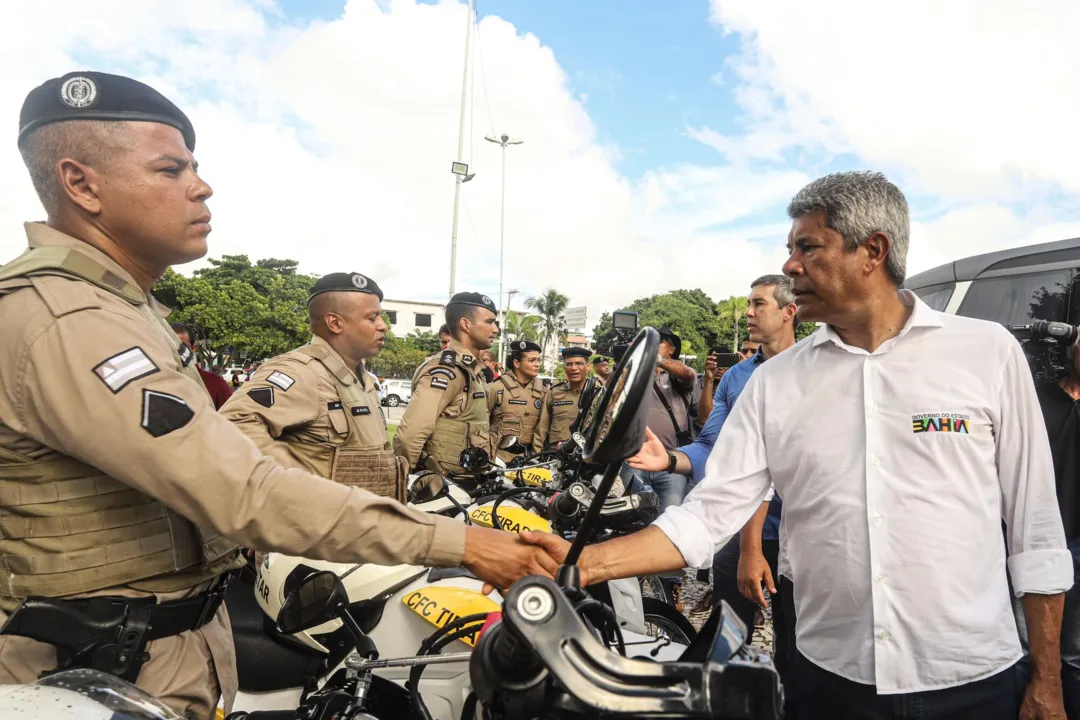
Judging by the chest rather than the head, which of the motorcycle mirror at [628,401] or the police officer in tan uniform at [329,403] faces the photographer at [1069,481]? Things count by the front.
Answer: the police officer in tan uniform

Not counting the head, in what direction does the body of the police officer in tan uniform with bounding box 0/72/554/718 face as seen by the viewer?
to the viewer's right

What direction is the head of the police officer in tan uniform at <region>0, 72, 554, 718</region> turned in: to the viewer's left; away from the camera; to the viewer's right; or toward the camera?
to the viewer's right

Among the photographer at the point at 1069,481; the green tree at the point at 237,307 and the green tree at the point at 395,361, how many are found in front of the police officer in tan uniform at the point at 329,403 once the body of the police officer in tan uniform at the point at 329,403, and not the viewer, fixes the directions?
1

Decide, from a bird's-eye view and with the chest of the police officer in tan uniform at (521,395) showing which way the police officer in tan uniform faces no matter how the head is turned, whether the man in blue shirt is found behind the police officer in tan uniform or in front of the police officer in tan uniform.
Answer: in front

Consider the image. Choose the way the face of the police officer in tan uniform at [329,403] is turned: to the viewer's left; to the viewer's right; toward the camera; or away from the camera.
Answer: to the viewer's right

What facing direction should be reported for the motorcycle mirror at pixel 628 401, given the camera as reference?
facing to the left of the viewer

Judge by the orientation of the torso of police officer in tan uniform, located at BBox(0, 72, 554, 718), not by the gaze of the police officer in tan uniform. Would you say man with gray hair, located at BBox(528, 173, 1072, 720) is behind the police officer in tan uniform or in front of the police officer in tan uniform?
in front

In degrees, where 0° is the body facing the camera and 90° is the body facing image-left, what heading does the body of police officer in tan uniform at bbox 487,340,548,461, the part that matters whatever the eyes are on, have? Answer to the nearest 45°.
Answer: approximately 315°

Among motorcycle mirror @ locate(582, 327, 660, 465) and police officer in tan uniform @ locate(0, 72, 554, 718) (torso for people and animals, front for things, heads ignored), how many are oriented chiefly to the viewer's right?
1
